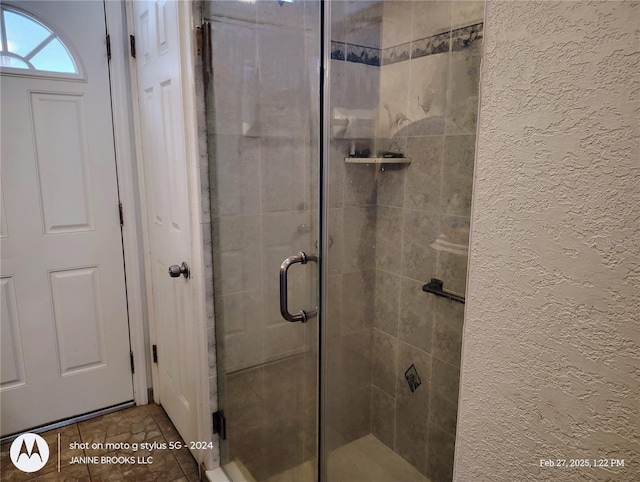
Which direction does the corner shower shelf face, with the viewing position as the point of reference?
facing the viewer

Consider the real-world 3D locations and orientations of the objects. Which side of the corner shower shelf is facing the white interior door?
right
